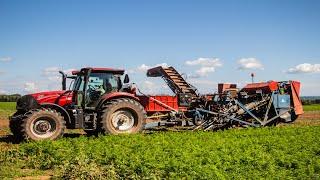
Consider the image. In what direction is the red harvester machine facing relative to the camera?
to the viewer's left
